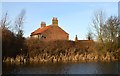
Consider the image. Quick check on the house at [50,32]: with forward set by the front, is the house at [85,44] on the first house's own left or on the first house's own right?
on the first house's own left

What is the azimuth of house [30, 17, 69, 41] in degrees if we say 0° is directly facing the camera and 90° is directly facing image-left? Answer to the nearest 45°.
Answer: approximately 45°
